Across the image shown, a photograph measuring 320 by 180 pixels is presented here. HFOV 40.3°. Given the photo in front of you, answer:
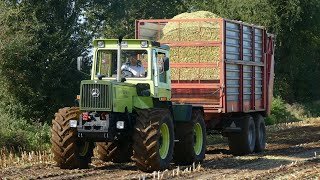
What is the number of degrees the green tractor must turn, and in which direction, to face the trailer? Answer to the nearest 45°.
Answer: approximately 180°

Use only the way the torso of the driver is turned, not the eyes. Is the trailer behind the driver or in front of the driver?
behind
